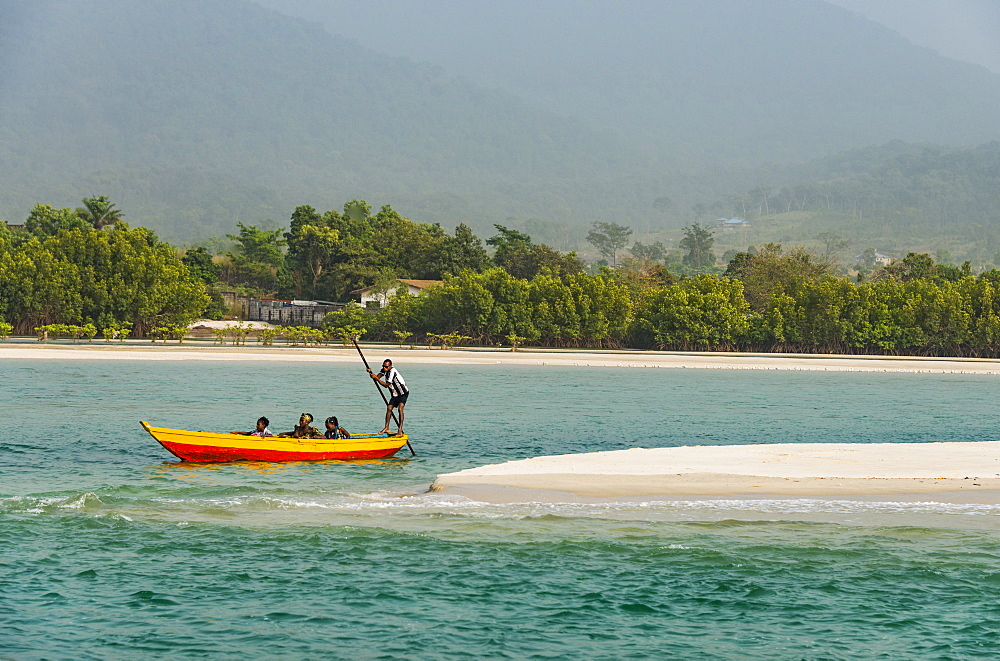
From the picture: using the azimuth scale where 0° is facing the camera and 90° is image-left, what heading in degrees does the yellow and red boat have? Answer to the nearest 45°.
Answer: approximately 90°
